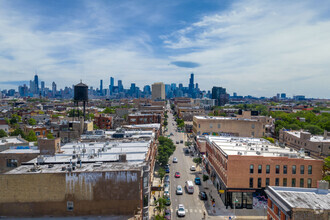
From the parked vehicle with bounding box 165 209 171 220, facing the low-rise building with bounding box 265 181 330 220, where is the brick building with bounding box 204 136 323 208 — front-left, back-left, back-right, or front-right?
front-left

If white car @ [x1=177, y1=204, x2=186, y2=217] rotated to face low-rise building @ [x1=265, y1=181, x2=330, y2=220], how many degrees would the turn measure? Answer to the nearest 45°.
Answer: approximately 45° to its left

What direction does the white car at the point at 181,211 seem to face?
toward the camera

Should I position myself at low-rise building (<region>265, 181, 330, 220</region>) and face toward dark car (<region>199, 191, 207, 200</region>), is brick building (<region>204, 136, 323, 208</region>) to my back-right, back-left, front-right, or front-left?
front-right

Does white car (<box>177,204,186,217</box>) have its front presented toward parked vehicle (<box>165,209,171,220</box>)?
no
